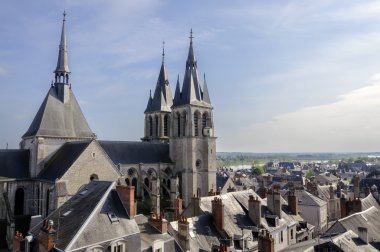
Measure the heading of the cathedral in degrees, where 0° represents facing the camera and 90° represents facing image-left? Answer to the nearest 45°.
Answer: approximately 225°
